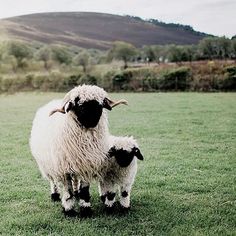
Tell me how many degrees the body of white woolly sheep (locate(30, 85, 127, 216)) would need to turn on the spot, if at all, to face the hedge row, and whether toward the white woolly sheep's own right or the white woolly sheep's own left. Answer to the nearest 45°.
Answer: approximately 135° to the white woolly sheep's own left

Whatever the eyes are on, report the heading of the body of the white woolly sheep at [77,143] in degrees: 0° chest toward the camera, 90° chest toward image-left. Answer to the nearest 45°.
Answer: approximately 315°

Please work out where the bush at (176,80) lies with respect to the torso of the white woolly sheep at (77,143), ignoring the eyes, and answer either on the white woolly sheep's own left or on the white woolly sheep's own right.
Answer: on the white woolly sheep's own left
